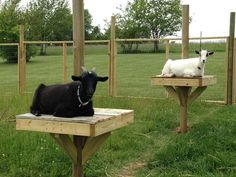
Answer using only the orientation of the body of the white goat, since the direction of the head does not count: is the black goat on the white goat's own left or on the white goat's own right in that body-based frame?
on the white goat's own right

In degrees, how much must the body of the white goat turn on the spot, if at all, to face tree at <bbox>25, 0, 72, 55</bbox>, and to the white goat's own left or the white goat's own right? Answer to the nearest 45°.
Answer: approximately 90° to the white goat's own left

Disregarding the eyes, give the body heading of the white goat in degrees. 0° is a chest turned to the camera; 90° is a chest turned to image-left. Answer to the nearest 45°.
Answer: approximately 270°

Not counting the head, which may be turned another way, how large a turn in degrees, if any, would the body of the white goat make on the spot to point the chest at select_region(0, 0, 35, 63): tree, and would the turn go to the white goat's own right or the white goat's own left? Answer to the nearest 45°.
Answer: approximately 135° to the white goat's own left

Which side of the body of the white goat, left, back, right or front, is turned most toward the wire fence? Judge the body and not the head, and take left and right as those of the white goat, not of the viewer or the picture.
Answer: left

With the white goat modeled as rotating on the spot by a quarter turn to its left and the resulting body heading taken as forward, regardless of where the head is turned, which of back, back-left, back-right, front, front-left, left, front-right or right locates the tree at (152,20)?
front

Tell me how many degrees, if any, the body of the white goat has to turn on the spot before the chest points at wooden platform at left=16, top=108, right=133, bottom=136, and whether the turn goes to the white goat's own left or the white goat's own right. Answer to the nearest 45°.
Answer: approximately 90° to the white goat's own right

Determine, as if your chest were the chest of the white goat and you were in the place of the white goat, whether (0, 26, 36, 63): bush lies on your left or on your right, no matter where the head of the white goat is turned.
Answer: on your left

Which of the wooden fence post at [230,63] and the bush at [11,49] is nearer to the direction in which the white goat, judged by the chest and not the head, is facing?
the wooden fence post

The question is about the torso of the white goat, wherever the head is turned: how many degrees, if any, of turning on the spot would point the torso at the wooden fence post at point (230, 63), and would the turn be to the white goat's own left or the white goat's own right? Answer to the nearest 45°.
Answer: approximately 90° to the white goat's own left

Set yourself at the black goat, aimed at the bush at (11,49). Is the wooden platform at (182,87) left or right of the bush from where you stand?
right
